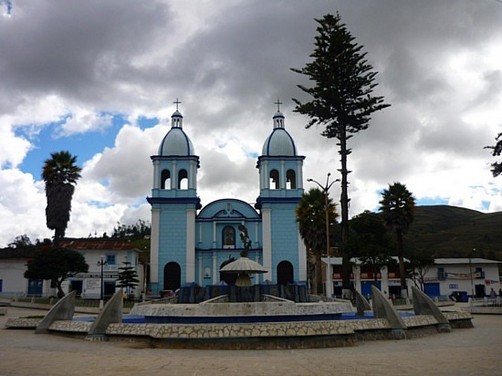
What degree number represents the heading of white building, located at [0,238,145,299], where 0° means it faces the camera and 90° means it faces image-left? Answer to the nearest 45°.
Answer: approximately 0°

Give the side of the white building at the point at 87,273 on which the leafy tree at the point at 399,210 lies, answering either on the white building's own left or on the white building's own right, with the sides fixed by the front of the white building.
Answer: on the white building's own left

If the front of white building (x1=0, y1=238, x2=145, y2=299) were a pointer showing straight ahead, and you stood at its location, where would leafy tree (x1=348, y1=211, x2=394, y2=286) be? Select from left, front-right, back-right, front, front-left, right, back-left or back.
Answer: front-left

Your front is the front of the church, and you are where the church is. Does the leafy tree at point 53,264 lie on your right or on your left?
on your right

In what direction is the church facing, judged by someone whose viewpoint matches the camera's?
facing the viewer

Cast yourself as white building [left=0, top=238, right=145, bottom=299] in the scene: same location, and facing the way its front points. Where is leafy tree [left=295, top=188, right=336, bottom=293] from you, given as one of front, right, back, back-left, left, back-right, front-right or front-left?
front-left

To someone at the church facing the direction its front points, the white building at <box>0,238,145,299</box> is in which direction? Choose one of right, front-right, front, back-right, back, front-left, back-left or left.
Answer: right

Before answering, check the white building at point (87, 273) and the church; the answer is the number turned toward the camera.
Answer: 2

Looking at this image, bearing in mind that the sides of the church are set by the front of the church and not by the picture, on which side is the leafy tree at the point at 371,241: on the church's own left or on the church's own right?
on the church's own left

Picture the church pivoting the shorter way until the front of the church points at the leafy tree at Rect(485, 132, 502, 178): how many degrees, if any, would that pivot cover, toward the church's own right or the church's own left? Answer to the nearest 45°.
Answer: approximately 45° to the church's own left

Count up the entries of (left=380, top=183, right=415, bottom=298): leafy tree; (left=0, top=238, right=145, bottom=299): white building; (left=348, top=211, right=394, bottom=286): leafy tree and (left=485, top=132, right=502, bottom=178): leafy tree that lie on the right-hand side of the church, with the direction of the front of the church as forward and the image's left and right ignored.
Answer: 1
